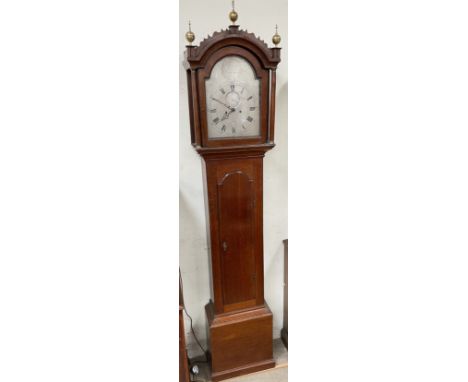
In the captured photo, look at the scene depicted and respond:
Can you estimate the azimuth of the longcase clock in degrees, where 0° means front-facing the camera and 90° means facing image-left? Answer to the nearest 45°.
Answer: approximately 0°
